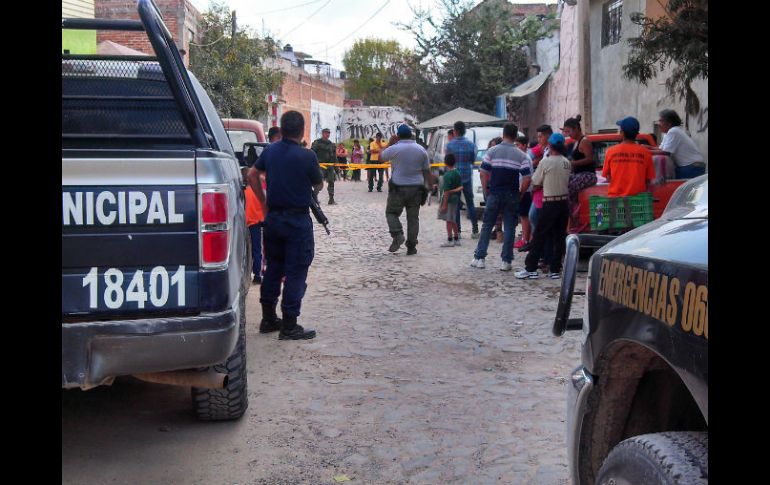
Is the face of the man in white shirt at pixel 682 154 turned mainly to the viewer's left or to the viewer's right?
to the viewer's left

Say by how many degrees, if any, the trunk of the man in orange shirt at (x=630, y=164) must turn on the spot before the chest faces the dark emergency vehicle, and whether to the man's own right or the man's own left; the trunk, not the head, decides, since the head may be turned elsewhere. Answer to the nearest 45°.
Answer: approximately 180°

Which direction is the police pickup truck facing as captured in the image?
away from the camera

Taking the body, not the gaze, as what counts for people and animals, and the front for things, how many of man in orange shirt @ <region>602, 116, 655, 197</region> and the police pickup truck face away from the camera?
2

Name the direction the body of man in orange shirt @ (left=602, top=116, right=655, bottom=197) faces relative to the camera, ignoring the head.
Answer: away from the camera

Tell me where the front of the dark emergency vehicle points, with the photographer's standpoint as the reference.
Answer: facing away from the viewer and to the left of the viewer

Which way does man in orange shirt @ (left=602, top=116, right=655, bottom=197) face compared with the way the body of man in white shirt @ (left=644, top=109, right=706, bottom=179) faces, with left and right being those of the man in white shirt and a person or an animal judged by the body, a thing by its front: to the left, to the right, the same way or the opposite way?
to the right

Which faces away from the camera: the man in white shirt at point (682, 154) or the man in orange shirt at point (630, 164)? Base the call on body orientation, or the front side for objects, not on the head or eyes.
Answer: the man in orange shirt

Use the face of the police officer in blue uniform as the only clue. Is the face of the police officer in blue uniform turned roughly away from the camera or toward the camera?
away from the camera
